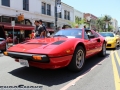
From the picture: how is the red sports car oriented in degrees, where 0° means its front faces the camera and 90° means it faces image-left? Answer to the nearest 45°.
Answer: approximately 45°
